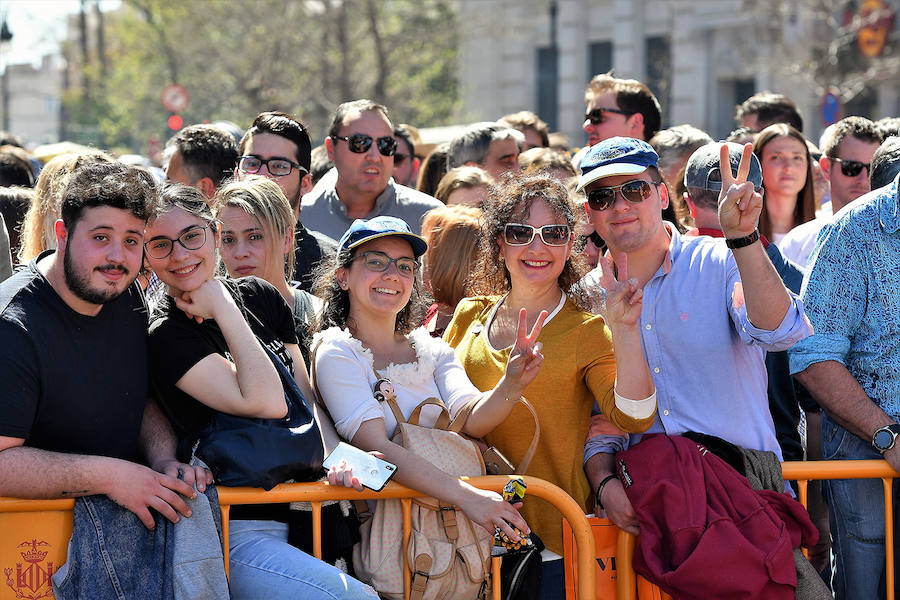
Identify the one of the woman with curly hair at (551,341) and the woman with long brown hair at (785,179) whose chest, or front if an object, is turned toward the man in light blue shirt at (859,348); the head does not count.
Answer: the woman with long brown hair

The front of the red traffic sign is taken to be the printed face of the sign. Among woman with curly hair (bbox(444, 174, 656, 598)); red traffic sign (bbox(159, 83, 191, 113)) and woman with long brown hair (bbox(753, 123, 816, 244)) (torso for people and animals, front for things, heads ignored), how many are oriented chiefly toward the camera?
3

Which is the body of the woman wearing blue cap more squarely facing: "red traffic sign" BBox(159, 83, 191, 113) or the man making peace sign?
the man making peace sign

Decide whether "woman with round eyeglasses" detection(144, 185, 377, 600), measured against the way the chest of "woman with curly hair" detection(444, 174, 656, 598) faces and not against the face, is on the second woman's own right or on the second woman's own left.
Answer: on the second woman's own right

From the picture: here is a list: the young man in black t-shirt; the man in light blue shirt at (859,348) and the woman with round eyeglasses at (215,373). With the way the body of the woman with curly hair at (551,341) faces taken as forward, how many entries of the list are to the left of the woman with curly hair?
1

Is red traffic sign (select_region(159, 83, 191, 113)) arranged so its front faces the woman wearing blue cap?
yes

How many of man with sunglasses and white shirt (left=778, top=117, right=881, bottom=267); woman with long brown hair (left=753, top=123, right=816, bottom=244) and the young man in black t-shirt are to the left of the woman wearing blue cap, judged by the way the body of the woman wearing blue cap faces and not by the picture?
2

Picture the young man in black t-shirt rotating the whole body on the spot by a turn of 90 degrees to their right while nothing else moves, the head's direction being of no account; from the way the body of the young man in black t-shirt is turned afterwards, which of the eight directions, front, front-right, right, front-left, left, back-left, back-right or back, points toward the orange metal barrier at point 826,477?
back-left

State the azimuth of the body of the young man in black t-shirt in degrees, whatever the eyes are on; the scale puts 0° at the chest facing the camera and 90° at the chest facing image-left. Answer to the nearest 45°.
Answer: approximately 315°

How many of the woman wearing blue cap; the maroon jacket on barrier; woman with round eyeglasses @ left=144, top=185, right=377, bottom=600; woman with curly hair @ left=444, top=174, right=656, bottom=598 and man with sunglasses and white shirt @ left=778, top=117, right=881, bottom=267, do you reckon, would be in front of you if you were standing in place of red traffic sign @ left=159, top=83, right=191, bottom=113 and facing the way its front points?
5

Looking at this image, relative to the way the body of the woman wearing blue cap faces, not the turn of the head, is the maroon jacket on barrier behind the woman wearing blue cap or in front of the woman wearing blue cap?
in front

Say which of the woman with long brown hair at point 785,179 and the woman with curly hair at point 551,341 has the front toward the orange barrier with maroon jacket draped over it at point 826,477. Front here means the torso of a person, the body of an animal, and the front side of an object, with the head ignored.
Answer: the woman with long brown hair

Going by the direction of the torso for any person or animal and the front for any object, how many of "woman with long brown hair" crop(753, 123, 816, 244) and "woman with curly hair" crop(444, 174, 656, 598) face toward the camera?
2

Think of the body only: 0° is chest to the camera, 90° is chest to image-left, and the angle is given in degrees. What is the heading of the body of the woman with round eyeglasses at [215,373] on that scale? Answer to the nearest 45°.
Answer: approximately 315°
